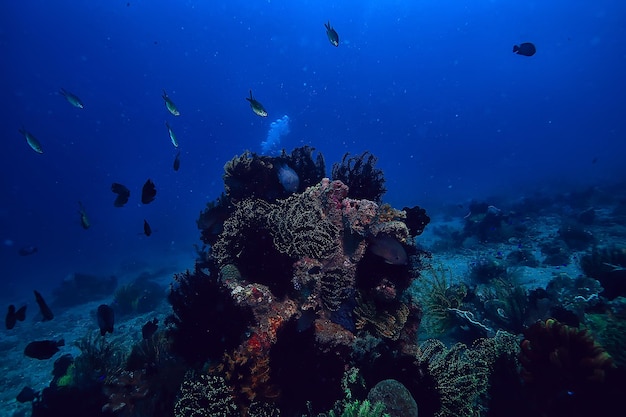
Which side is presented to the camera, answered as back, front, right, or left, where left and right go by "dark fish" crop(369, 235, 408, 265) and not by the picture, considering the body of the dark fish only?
right

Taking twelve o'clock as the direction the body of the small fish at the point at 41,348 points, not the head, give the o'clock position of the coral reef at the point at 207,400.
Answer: The coral reef is roughly at 8 o'clock from the small fish.

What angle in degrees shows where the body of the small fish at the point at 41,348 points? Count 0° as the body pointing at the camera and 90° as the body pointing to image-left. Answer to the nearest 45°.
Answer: approximately 90°

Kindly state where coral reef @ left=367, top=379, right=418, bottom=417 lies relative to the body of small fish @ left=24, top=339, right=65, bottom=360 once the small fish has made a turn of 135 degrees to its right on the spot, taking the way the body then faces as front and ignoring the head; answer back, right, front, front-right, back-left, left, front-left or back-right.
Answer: right

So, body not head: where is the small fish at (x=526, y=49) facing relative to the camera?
to the viewer's right

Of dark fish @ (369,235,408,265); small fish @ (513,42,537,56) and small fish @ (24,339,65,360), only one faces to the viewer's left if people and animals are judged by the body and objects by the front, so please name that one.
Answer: small fish @ (24,339,65,360)

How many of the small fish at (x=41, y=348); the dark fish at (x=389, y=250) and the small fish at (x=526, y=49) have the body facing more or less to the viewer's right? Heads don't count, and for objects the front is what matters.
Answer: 2
